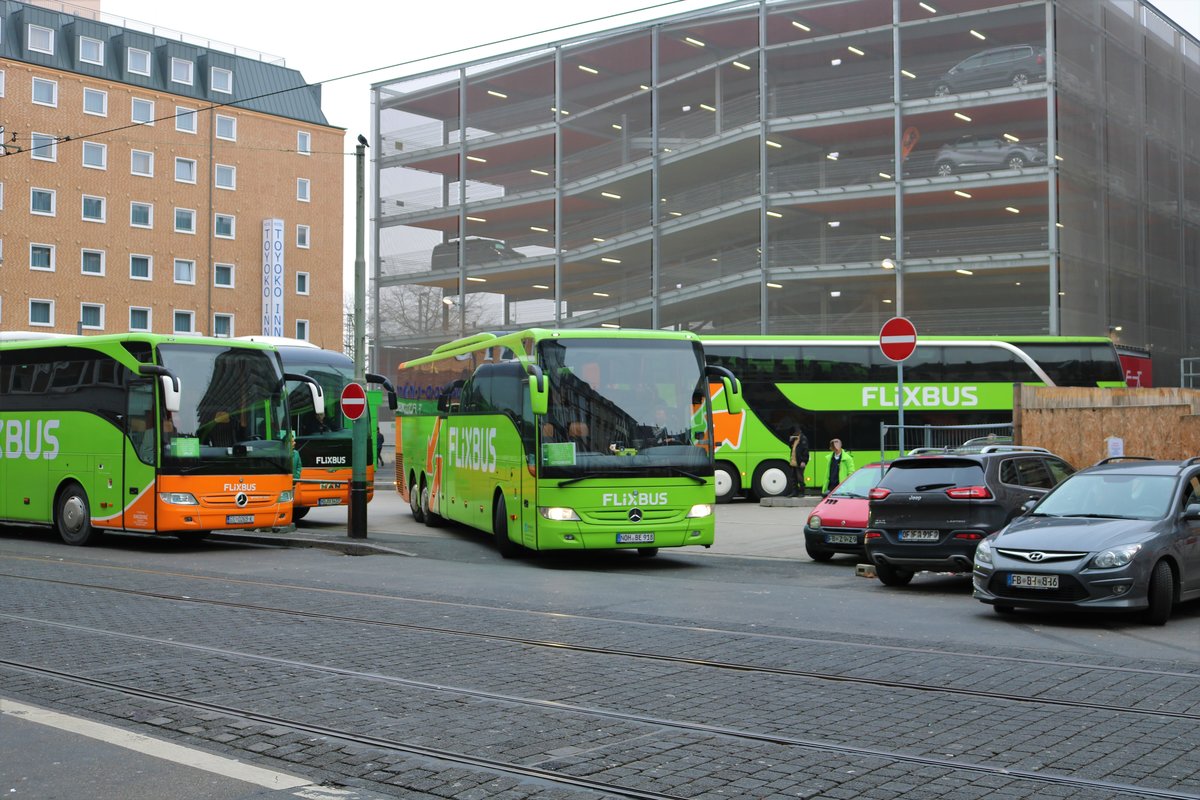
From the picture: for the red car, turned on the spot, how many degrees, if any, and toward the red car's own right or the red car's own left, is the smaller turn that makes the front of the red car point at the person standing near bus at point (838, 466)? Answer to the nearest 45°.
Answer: approximately 135° to the red car's own right

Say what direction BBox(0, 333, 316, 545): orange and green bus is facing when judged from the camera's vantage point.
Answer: facing the viewer and to the right of the viewer

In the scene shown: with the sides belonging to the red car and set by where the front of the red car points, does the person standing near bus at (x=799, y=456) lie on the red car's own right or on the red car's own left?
on the red car's own right

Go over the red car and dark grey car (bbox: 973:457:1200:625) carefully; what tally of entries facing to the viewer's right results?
0

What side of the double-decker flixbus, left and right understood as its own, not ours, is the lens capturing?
right

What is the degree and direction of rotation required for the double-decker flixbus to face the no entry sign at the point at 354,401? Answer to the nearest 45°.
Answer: approximately 135° to its right

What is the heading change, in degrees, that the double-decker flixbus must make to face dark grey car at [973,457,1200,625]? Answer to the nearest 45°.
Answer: approximately 90° to its right

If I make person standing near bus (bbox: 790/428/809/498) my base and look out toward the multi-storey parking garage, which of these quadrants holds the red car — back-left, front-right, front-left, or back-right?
back-right

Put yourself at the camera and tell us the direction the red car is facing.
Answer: facing the viewer and to the left of the viewer

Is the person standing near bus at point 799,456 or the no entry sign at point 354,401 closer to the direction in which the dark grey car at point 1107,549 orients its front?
the no entry sign
